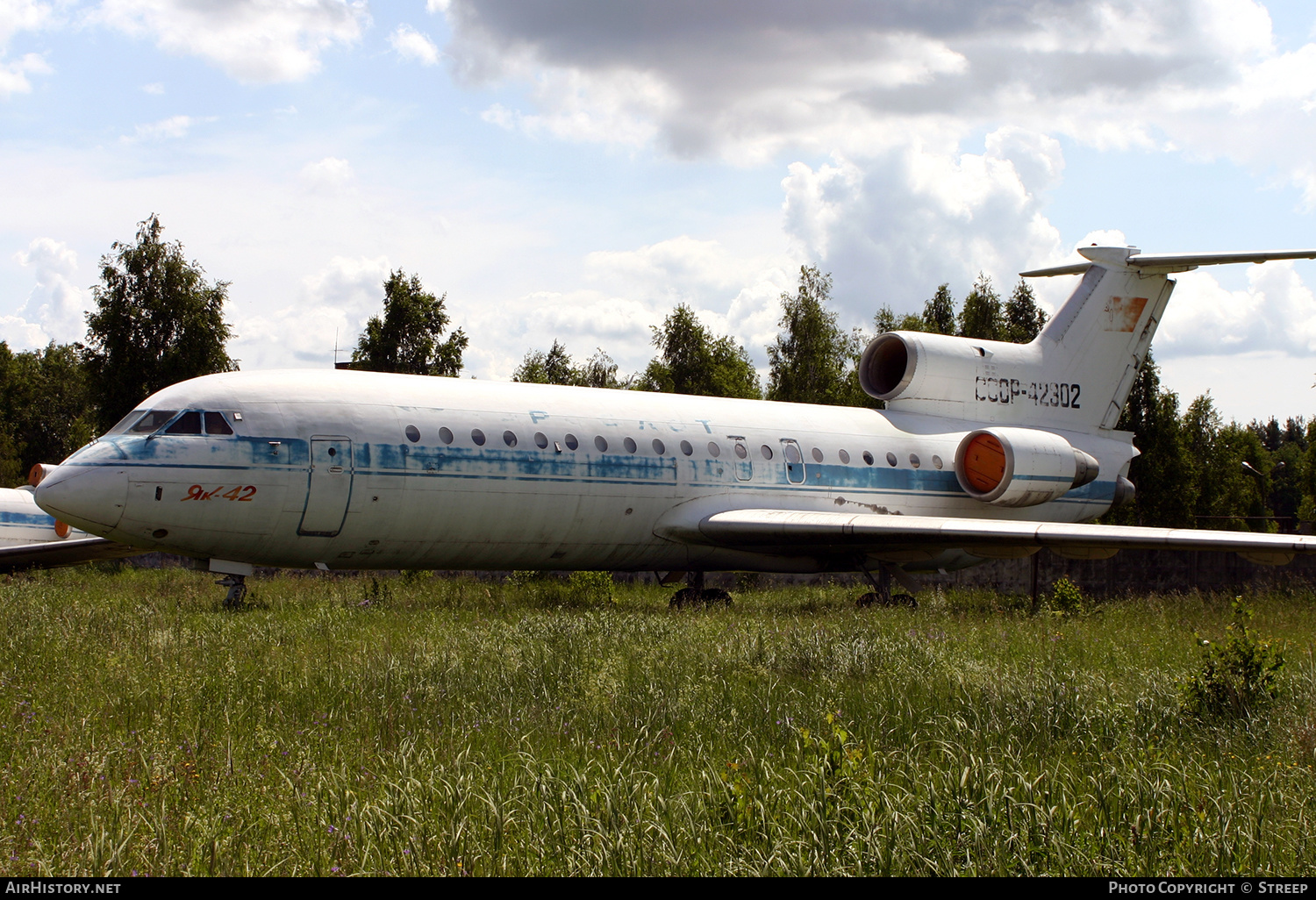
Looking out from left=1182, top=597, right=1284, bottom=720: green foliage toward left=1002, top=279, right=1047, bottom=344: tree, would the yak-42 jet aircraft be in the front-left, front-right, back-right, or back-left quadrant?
front-left

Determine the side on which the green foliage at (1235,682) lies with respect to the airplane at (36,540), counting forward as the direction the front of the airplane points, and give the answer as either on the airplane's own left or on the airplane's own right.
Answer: on the airplane's own left

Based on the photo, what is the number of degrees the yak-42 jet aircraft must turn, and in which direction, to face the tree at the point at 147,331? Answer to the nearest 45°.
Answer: approximately 90° to its right

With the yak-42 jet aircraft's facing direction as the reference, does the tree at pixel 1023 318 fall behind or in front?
behind

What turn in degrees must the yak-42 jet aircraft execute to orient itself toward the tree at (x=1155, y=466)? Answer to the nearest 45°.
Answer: approximately 180°

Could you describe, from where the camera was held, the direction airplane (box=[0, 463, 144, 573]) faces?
facing the viewer and to the left of the viewer

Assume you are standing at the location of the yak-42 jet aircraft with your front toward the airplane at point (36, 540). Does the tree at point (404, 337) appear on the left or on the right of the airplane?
right

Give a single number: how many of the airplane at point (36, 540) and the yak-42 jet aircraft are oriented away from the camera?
0

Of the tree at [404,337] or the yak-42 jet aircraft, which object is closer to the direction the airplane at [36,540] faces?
the yak-42 jet aircraft
